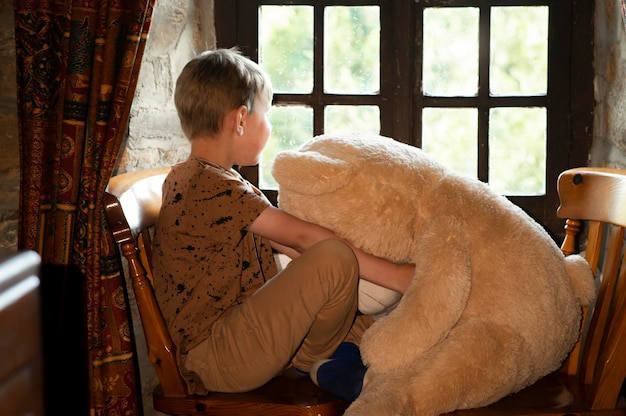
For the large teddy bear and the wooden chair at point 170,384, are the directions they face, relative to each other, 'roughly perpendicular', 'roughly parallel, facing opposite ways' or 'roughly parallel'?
roughly parallel, facing opposite ways

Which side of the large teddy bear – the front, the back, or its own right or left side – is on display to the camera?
left

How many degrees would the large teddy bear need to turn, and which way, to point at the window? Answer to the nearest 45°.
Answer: approximately 90° to its right

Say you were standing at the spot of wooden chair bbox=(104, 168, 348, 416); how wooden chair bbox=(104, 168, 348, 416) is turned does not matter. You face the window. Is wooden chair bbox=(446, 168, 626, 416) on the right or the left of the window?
right

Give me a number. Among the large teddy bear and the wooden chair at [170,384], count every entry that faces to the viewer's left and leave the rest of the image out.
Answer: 1

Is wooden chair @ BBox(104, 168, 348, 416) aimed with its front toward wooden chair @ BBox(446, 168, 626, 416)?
yes

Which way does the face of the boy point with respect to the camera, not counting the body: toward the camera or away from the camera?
away from the camera

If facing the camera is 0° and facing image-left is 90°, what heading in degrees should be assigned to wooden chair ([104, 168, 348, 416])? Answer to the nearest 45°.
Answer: approximately 270°

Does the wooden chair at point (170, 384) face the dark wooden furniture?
no
